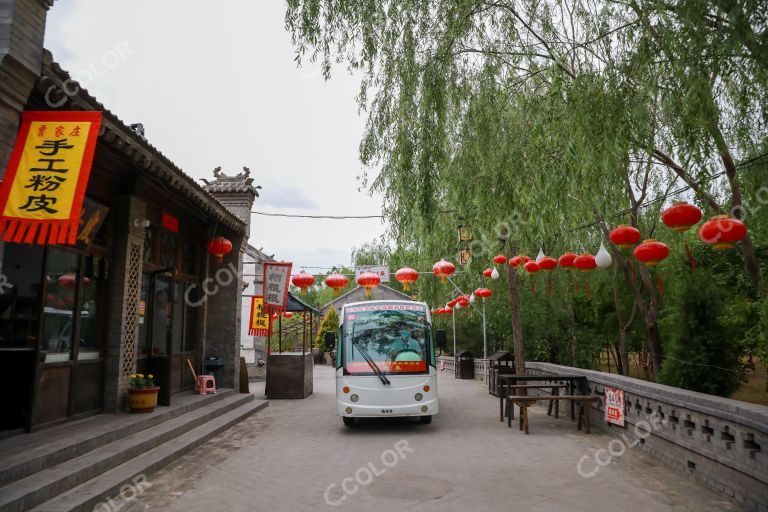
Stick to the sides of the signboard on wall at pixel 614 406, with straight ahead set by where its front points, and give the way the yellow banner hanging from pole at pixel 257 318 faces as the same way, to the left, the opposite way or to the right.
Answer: to the left

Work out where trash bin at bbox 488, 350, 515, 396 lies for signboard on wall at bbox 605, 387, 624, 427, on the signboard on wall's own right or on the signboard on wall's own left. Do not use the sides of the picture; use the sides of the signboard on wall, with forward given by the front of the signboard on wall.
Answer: on the signboard on wall's own right

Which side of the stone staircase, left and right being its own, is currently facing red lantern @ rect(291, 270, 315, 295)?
left

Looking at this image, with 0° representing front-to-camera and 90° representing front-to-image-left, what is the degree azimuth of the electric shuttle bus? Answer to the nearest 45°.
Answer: approximately 0°

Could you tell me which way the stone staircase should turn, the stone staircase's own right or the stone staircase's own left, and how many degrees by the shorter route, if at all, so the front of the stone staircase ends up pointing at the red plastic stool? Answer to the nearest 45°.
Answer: approximately 135° to the stone staircase's own left

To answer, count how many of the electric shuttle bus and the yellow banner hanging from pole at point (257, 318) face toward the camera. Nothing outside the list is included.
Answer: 2

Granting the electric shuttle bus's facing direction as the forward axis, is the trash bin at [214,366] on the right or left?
on its right

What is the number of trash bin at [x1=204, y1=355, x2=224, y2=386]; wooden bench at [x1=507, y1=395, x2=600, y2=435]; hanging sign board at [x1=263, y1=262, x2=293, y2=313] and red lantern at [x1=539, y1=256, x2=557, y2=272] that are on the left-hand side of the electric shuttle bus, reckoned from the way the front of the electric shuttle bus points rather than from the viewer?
2

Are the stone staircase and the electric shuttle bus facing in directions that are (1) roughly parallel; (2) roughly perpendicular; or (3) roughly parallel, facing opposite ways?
roughly perpendicular

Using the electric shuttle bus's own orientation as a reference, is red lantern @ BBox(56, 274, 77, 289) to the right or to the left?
on its right
